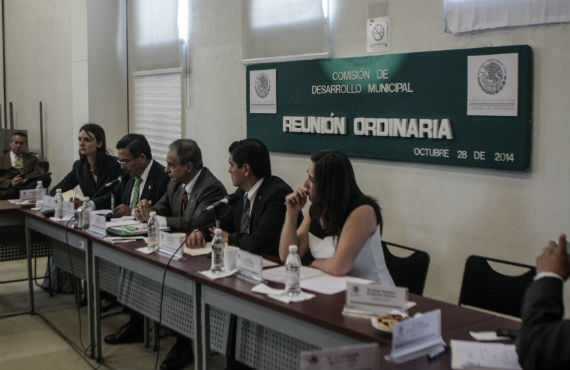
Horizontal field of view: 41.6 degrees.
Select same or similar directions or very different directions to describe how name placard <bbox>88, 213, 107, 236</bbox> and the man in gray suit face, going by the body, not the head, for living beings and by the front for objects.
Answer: same or similar directions

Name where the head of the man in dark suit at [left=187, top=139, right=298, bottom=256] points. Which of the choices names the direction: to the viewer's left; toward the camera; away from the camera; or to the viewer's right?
to the viewer's left

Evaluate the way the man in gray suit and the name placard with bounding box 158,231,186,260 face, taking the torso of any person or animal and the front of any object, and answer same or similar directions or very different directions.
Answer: same or similar directions

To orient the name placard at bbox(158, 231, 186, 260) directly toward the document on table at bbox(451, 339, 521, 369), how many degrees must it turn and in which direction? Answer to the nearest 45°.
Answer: approximately 90° to its left

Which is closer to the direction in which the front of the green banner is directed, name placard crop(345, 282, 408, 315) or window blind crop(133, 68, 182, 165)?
the name placard

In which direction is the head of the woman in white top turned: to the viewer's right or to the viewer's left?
to the viewer's left

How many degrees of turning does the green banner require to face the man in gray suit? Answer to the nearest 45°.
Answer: approximately 45° to its right

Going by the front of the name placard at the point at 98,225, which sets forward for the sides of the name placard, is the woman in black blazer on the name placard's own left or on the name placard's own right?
on the name placard's own right

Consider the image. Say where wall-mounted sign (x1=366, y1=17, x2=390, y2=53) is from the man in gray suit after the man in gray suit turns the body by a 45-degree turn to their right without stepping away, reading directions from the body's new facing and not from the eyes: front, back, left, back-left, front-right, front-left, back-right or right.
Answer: back

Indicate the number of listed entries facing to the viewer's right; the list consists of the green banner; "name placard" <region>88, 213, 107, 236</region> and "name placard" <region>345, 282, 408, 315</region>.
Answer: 0

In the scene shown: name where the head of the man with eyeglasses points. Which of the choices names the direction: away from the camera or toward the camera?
toward the camera

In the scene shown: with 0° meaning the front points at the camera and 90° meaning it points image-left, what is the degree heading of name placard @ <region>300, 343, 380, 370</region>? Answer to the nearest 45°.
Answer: approximately 45°

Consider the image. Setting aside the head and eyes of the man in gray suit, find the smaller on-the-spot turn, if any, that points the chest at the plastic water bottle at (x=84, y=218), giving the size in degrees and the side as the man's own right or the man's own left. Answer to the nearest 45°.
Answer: approximately 45° to the man's own right
